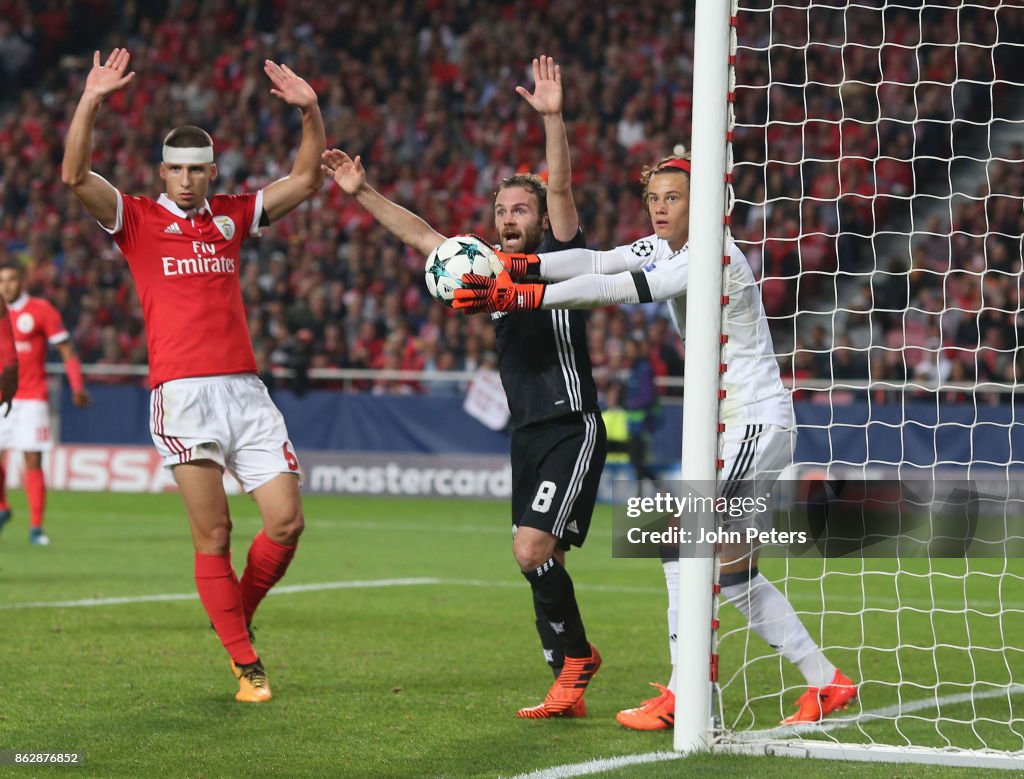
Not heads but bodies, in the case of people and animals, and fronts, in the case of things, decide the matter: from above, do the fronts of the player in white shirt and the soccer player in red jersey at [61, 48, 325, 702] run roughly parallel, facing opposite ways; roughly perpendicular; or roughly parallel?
roughly perpendicular

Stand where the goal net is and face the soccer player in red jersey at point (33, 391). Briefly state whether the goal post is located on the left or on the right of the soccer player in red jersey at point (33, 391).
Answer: left

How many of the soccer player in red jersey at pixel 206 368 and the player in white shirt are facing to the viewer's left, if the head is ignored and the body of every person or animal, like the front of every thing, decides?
1

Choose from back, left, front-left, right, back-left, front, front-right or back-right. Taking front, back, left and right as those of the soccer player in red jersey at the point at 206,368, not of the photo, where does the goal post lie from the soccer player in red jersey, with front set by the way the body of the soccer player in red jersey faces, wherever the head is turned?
front-left

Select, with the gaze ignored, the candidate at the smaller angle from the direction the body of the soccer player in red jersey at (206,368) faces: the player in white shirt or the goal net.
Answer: the player in white shirt

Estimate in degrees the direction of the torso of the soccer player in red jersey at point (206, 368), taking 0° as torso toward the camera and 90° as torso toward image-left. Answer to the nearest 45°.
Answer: approximately 0°

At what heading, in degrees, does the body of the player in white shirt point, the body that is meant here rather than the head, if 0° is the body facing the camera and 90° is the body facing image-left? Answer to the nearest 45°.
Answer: approximately 90°

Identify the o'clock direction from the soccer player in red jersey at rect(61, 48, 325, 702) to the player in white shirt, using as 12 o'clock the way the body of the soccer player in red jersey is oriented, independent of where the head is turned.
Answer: The player in white shirt is roughly at 10 o'clock from the soccer player in red jersey.

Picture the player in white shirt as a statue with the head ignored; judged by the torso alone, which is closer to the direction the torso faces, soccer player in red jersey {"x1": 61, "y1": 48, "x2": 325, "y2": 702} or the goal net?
the soccer player in red jersey

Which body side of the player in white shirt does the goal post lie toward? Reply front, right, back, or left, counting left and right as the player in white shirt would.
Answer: left

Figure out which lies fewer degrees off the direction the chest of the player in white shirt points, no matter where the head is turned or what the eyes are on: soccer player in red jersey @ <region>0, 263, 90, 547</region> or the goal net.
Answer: the soccer player in red jersey

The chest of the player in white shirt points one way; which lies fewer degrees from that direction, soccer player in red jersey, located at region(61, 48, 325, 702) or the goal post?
the soccer player in red jersey
